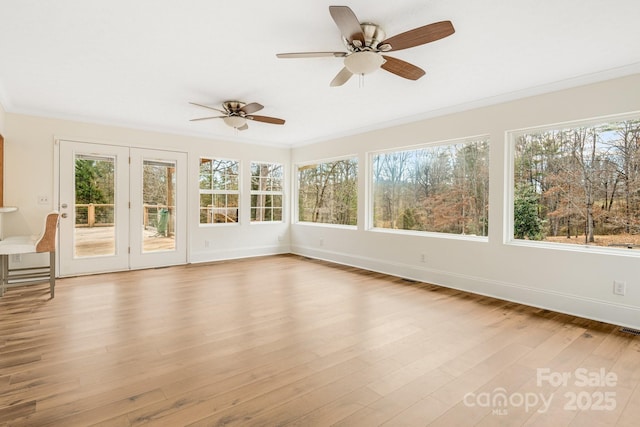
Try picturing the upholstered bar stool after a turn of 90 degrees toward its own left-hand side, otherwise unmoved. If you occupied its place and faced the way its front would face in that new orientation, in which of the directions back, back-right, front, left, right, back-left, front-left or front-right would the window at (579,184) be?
front-left

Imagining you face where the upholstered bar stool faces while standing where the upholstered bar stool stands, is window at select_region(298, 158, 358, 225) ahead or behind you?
behind

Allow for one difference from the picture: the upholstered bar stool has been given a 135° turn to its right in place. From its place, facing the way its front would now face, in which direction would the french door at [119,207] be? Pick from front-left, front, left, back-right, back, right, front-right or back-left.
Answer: front

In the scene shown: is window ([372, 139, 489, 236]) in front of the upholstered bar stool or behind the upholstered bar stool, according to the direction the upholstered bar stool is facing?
behind

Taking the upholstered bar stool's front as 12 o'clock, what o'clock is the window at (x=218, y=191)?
The window is roughly at 5 o'clock from the upholstered bar stool.

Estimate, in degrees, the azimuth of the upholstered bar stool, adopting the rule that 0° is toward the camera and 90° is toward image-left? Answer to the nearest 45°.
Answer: approximately 90°

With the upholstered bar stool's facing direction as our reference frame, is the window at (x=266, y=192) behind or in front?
behind

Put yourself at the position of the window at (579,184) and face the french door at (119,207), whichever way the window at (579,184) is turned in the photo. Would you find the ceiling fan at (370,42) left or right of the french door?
left
